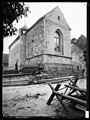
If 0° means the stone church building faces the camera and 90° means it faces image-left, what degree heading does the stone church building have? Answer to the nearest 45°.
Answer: approximately 315°

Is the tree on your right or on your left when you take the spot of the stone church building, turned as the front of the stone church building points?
on your right
